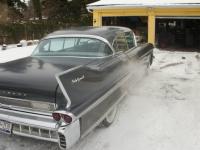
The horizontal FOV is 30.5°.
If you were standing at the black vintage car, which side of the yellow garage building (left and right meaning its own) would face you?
front

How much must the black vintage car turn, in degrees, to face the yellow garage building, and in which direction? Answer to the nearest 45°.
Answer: approximately 45° to its left

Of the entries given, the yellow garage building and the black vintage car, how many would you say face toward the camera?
1

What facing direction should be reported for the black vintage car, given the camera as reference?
facing away from the viewer and to the right of the viewer
